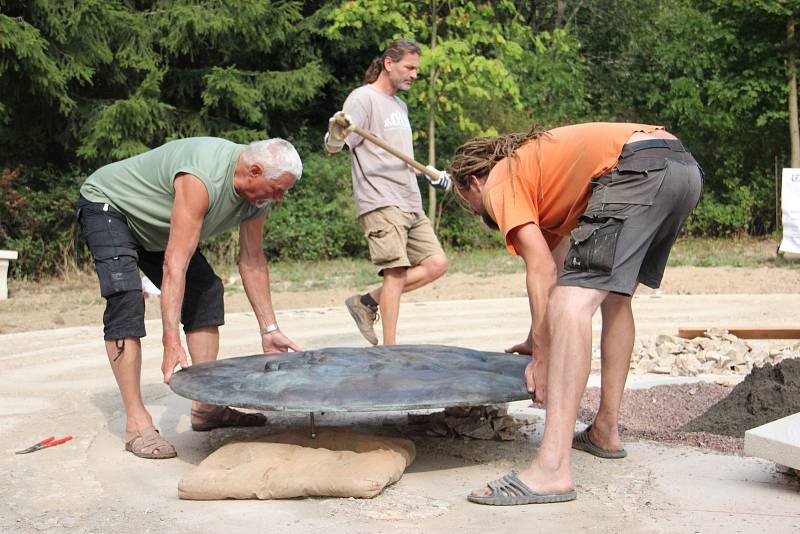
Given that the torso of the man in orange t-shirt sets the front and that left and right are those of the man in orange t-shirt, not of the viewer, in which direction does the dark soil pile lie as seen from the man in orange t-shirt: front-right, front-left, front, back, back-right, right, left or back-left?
back-right

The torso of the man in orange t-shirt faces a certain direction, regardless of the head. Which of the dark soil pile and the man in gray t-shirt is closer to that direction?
the man in gray t-shirt

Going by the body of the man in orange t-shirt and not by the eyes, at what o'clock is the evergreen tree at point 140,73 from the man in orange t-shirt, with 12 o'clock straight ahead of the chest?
The evergreen tree is roughly at 2 o'clock from the man in orange t-shirt.

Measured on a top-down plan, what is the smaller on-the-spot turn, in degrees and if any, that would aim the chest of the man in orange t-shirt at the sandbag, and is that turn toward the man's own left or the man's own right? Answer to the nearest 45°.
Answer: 0° — they already face it

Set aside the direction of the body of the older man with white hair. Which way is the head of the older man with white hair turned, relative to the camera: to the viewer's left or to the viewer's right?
to the viewer's right

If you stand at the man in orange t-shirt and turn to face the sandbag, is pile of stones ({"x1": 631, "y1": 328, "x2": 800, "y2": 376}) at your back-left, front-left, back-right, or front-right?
back-right

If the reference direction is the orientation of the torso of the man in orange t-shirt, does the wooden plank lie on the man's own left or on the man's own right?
on the man's own right

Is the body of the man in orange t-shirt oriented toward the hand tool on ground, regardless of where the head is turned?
yes

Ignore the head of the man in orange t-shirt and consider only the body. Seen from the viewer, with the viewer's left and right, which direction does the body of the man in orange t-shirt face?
facing to the left of the viewer

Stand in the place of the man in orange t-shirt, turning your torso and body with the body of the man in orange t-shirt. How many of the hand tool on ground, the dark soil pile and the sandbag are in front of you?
2

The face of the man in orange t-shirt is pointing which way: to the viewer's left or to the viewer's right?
to the viewer's left

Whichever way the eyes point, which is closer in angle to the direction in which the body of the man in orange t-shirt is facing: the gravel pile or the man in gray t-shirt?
the man in gray t-shirt

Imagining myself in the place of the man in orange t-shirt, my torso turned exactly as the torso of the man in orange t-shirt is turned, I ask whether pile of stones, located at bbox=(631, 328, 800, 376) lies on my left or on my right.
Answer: on my right

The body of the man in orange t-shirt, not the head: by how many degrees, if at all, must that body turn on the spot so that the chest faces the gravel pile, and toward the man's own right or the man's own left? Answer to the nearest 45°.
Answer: approximately 90° to the man's own right
